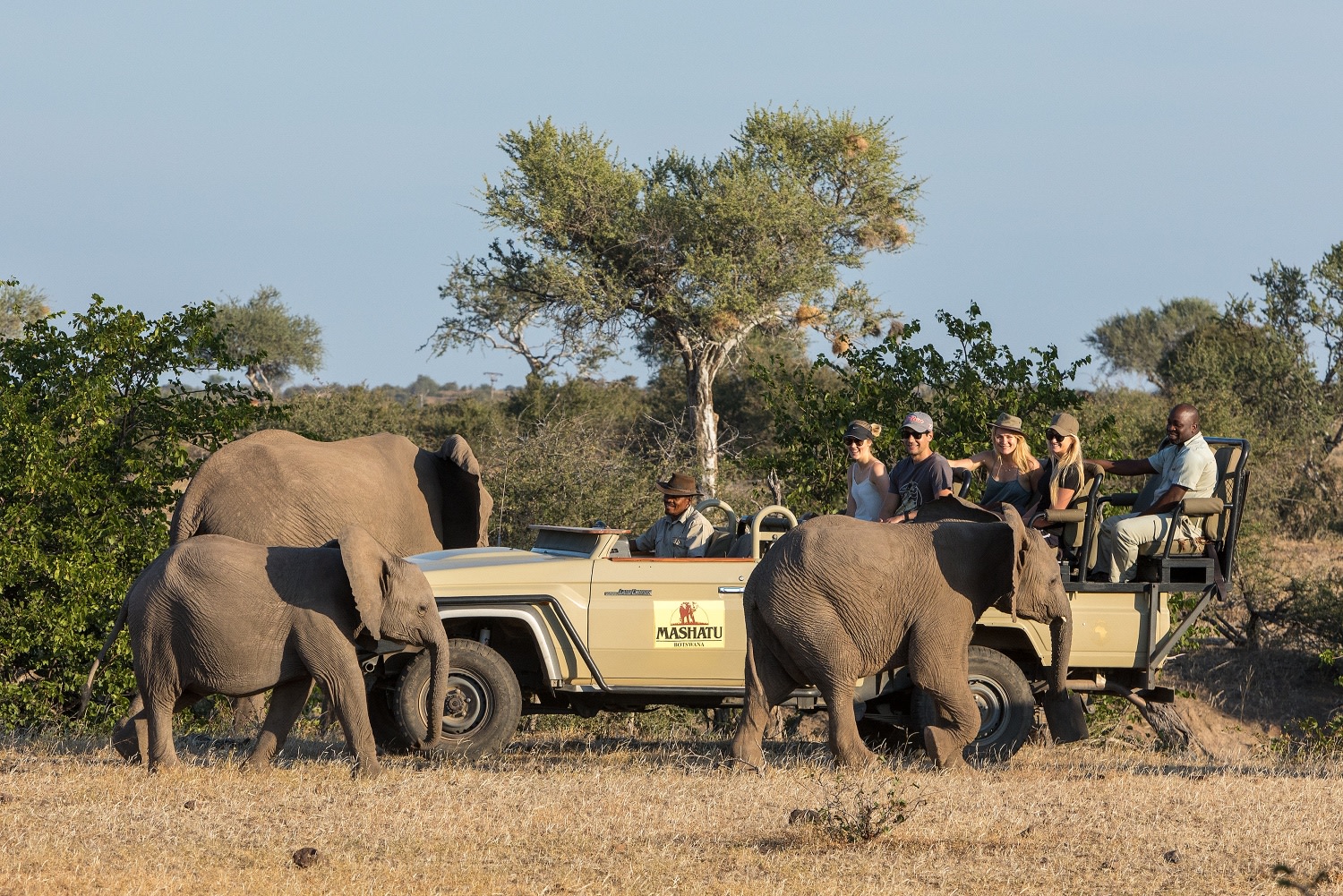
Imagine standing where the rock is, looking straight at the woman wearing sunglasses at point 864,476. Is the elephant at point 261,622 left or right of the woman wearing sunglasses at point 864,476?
left

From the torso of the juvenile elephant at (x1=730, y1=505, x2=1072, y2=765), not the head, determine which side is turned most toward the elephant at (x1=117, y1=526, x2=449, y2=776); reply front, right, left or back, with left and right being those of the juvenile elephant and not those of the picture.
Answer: back

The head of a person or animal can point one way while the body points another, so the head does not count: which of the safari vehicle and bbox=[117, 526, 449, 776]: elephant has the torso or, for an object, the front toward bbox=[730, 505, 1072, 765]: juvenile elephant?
the elephant

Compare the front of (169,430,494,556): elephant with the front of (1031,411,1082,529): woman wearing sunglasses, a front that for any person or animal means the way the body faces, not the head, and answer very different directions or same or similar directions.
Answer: very different directions

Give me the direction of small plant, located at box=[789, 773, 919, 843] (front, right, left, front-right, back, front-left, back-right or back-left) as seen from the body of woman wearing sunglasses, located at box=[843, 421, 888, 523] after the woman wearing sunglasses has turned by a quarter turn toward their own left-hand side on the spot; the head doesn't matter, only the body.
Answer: front-right

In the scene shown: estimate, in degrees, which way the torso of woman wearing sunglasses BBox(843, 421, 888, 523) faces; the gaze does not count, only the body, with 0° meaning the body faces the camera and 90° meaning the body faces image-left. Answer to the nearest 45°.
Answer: approximately 45°

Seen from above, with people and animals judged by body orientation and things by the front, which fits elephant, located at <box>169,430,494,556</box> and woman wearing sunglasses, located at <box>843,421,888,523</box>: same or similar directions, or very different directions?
very different directions

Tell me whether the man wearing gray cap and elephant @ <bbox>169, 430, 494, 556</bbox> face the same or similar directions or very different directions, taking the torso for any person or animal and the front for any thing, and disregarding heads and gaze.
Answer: very different directions

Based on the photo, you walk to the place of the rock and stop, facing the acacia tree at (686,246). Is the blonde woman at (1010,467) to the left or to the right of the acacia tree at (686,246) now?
right

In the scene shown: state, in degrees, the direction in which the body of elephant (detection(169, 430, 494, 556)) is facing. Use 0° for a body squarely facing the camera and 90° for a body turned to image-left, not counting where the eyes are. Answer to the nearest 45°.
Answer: approximately 270°

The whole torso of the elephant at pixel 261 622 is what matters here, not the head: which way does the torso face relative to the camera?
to the viewer's right

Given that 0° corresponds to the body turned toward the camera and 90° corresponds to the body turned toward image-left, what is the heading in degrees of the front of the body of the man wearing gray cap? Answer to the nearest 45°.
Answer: approximately 45°

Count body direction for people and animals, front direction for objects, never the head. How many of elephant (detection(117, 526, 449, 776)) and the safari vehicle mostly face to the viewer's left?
1

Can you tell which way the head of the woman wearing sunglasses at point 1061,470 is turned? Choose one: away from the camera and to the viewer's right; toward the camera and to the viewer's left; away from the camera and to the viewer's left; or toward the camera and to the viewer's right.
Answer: toward the camera and to the viewer's left

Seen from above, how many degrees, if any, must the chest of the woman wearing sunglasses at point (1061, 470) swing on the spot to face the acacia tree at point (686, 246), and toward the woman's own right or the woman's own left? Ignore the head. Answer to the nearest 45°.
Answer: approximately 135° to the woman's own right
